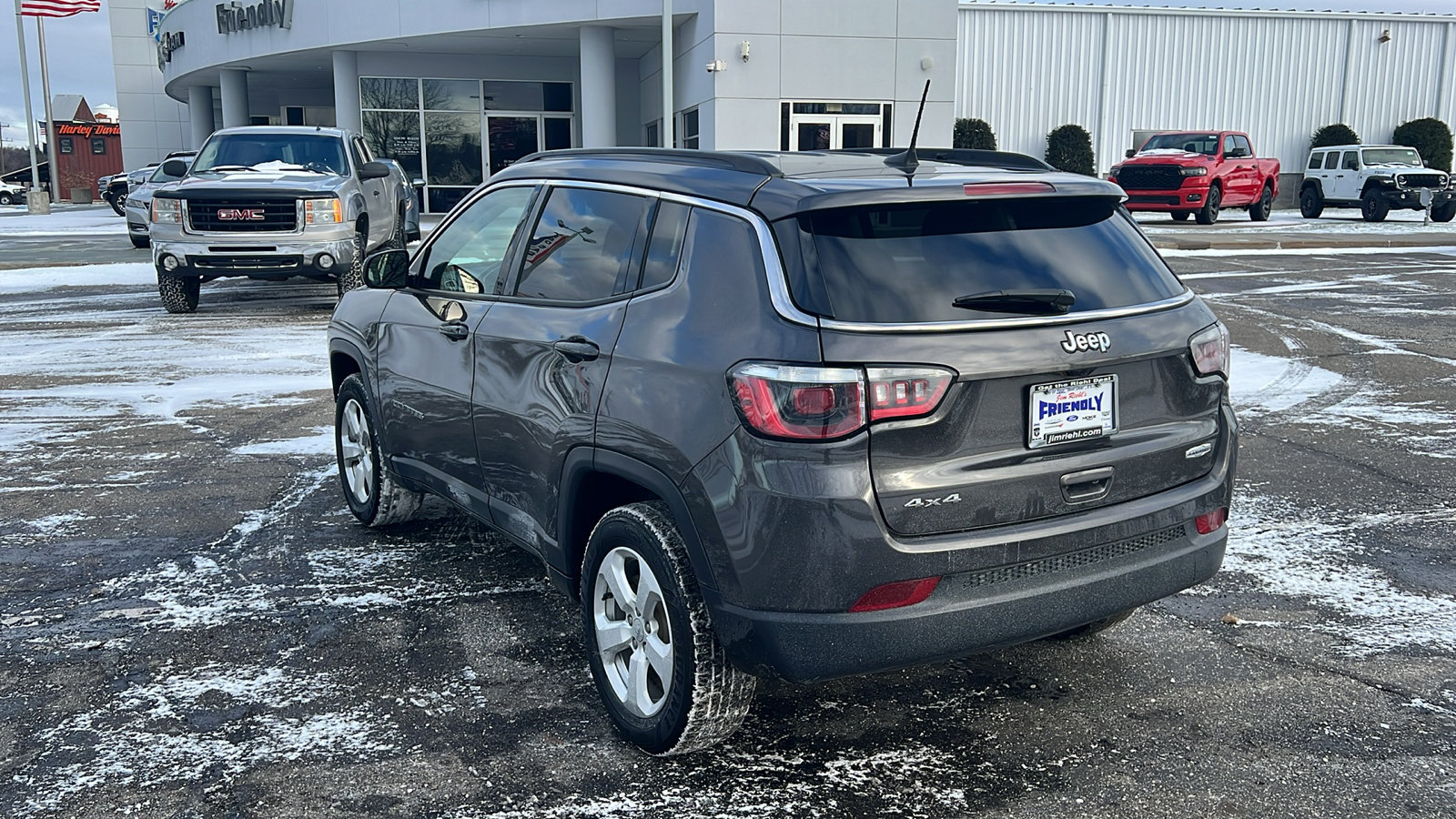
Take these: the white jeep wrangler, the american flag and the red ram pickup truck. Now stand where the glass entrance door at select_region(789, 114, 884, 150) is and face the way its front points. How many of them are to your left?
2

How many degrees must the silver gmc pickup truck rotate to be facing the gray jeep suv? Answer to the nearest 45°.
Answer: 0° — it already faces it

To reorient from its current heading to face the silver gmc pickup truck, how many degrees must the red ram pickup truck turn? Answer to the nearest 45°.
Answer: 0° — it already faces it

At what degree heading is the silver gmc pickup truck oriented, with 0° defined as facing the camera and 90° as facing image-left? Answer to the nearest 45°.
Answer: approximately 0°

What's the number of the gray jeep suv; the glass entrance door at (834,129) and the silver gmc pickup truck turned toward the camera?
2

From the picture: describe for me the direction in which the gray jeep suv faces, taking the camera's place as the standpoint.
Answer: facing away from the viewer and to the left of the viewer

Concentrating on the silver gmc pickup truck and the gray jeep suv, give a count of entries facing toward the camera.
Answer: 1

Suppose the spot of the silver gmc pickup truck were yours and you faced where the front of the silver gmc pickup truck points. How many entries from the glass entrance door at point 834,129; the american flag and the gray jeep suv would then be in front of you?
1

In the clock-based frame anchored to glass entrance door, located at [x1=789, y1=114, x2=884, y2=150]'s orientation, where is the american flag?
The american flag is roughly at 4 o'clock from the glass entrance door.

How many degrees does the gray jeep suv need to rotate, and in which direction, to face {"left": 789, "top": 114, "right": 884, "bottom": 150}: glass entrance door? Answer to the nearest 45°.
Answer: approximately 45° to its right

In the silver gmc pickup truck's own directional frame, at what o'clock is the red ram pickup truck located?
The red ram pickup truck is roughly at 8 o'clock from the silver gmc pickup truck.
